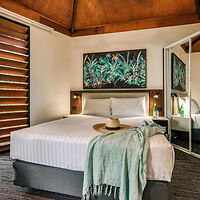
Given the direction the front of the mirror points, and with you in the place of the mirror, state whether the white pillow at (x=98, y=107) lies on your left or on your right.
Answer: on your right

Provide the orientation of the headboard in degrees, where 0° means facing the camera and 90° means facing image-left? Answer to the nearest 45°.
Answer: approximately 0°

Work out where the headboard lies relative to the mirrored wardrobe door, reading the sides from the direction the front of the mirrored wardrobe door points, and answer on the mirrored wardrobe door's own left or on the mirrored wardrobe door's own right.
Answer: on the mirrored wardrobe door's own right

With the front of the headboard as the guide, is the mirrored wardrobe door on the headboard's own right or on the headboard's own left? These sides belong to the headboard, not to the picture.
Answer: on the headboard's own left

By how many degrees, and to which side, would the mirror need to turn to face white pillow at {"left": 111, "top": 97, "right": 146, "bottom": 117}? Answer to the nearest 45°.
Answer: approximately 45° to its right

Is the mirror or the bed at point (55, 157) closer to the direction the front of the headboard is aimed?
the bed

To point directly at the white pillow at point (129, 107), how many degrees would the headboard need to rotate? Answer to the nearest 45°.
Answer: approximately 45° to its left

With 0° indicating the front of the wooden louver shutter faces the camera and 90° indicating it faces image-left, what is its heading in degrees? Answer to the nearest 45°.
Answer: approximately 315°

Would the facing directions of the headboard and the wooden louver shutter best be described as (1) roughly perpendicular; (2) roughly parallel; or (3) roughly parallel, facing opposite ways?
roughly perpendicular
